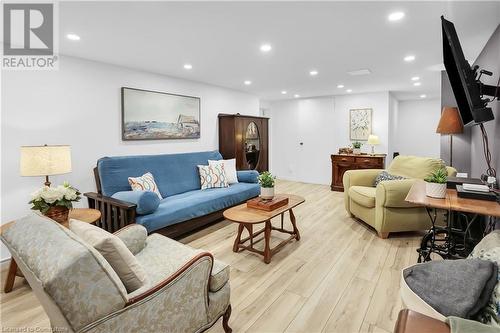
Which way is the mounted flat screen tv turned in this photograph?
to the viewer's left

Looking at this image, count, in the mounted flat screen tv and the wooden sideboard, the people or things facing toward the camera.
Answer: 1

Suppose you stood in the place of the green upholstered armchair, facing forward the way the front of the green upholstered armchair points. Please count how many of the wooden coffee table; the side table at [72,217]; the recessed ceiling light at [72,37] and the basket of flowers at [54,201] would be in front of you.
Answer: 4

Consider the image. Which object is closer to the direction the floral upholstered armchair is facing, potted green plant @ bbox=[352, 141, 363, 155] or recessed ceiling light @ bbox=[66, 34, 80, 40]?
the potted green plant

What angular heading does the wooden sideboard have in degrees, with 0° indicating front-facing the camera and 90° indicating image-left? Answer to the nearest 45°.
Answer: approximately 0°
